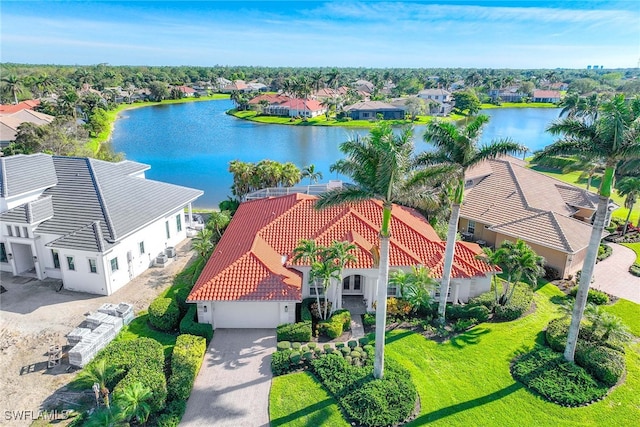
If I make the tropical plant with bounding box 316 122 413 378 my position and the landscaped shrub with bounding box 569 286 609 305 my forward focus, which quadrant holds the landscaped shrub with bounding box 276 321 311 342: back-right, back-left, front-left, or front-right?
back-left

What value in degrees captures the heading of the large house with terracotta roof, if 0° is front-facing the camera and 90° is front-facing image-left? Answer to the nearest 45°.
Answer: approximately 0°

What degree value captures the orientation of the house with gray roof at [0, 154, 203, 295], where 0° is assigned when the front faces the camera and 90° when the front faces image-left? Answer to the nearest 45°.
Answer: approximately 45°

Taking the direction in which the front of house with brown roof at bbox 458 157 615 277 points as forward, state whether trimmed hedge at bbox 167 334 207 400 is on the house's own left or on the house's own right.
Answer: on the house's own right

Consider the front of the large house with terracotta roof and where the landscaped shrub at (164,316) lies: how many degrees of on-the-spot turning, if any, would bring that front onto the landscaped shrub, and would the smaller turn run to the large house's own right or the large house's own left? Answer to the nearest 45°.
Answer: approximately 45° to the large house's own right

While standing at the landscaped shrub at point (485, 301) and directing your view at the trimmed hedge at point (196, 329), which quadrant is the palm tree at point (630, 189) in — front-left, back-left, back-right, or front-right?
back-right

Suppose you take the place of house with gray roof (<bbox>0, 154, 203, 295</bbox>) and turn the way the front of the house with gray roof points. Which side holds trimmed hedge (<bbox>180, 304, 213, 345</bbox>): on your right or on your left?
on your left

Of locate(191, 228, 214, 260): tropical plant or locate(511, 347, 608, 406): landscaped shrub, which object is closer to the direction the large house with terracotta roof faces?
the landscaped shrub

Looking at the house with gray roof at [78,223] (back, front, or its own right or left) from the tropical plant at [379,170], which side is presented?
left

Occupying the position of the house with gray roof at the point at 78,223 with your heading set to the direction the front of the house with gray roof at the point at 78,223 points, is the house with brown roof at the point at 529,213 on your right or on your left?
on your left
